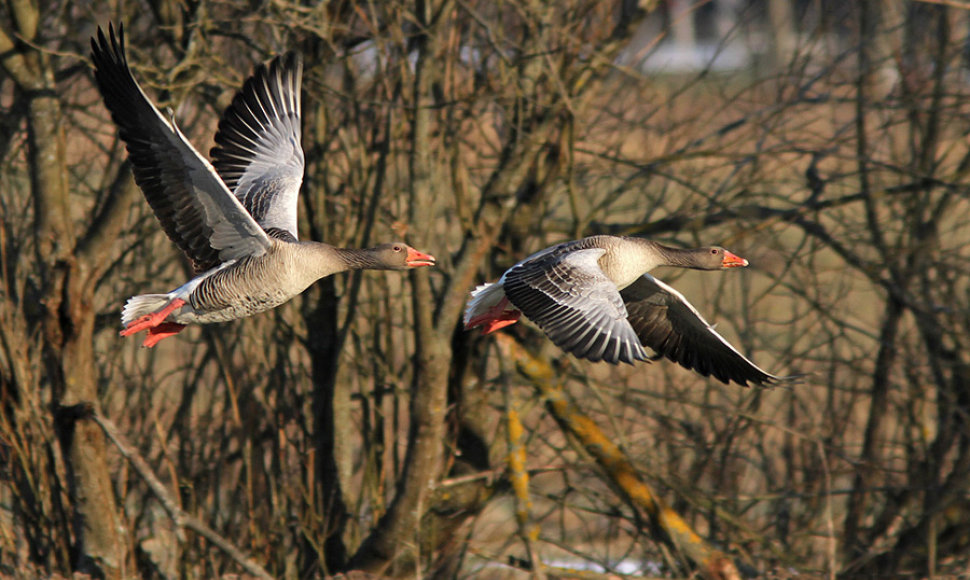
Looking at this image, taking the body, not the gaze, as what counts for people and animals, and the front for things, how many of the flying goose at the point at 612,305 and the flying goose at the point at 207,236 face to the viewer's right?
2

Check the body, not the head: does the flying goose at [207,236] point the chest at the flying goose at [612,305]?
yes

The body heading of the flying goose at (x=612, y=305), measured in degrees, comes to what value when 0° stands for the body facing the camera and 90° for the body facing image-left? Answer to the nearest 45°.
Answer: approximately 270°

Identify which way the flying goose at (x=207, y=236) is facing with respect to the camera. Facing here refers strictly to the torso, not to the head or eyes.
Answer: to the viewer's right

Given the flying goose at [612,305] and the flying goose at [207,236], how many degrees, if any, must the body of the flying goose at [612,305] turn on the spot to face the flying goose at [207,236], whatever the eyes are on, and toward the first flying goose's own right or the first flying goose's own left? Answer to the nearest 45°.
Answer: approximately 180°
